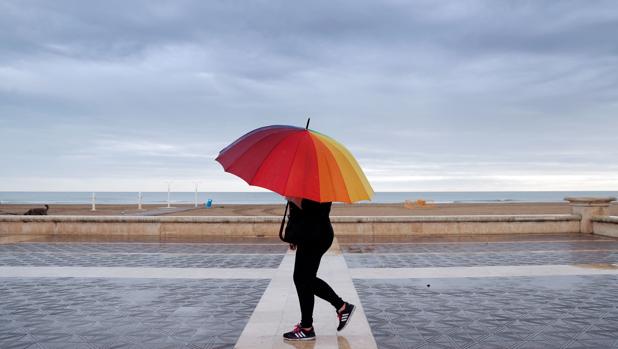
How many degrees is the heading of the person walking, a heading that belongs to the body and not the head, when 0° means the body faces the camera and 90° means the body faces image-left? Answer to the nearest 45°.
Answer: approximately 90°

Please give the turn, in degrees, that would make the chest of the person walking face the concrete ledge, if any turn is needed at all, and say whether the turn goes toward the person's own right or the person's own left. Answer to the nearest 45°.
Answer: approximately 135° to the person's own right

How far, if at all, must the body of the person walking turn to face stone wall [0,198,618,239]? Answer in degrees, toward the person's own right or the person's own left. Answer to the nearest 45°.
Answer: approximately 90° to the person's own right
